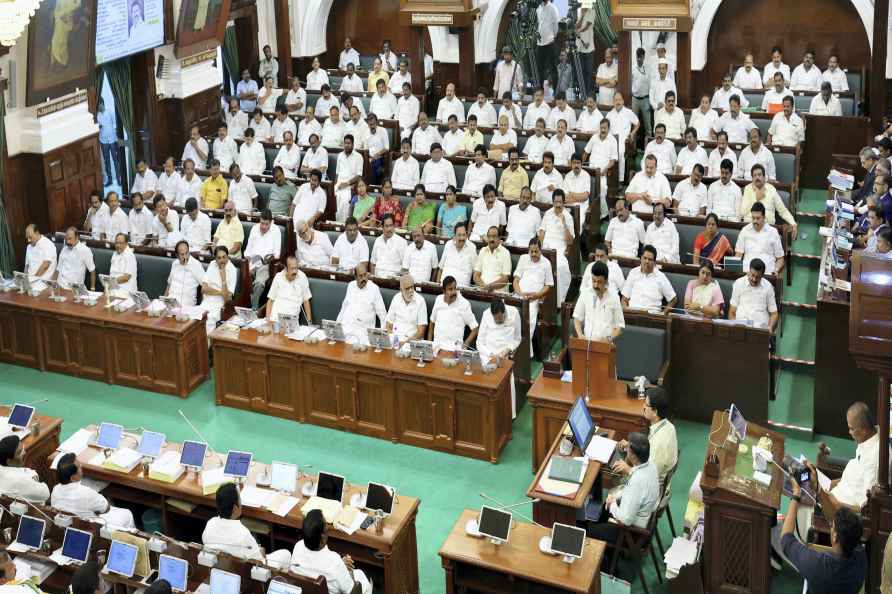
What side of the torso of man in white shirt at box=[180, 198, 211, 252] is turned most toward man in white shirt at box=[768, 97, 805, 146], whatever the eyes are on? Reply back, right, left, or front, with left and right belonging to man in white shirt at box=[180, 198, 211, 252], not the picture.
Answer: left

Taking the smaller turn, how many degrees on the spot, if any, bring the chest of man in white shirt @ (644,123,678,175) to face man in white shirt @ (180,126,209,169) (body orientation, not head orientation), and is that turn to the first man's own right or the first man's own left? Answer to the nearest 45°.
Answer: approximately 90° to the first man's own right

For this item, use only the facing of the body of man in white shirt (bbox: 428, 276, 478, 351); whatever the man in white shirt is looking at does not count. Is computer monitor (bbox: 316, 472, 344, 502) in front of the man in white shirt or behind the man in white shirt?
in front

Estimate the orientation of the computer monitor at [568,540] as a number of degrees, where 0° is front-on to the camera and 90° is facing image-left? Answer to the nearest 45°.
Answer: approximately 0°

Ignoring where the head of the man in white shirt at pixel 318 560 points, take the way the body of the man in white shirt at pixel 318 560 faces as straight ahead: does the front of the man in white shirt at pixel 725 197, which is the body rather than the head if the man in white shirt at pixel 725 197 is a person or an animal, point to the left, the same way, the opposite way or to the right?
the opposite way

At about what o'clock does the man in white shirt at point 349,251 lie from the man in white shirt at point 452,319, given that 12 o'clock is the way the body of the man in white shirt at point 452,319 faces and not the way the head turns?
the man in white shirt at point 349,251 is roughly at 5 o'clock from the man in white shirt at point 452,319.

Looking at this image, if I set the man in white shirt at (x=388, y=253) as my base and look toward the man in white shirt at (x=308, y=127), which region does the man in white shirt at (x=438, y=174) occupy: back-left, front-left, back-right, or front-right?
front-right

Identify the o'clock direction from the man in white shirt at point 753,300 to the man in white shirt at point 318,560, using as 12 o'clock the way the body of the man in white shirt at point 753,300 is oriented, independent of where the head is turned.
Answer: the man in white shirt at point 318,560 is roughly at 1 o'clock from the man in white shirt at point 753,300.

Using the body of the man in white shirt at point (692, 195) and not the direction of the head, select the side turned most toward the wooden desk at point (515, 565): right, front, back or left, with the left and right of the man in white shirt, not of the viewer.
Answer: front

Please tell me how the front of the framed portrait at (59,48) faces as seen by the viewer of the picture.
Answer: facing the viewer and to the right of the viewer

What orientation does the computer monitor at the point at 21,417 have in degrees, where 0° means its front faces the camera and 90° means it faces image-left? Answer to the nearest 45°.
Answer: approximately 45°

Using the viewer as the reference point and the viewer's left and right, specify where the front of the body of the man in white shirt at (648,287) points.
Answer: facing the viewer

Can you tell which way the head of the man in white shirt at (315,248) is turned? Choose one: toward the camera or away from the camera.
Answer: toward the camera

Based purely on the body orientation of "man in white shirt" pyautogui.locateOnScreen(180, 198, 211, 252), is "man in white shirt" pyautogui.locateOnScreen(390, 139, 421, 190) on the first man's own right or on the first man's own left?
on the first man's own left

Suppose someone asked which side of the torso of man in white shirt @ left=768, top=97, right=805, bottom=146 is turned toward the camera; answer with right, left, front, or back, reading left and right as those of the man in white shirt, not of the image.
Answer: front

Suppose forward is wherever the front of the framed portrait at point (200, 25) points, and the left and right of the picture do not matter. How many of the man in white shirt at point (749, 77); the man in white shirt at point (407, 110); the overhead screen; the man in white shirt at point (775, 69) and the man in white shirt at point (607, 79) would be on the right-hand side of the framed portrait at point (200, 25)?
1

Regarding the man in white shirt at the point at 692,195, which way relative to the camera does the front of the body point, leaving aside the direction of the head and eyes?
toward the camera

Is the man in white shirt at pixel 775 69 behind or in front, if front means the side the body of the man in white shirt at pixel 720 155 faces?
behind

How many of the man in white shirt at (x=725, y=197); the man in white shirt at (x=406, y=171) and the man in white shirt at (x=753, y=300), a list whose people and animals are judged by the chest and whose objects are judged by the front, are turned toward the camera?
3

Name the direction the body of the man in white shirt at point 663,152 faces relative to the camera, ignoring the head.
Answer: toward the camera

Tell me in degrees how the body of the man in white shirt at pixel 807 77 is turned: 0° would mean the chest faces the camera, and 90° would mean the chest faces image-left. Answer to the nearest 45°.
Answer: approximately 0°

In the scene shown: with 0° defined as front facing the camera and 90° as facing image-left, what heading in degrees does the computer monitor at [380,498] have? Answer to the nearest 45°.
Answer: approximately 45°

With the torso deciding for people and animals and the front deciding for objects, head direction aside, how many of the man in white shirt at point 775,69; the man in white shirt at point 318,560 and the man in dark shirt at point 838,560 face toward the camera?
1
